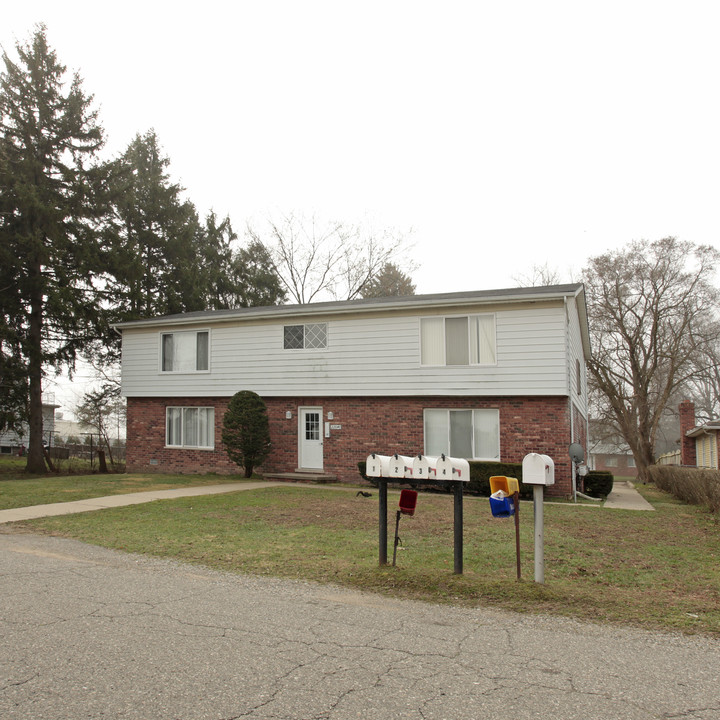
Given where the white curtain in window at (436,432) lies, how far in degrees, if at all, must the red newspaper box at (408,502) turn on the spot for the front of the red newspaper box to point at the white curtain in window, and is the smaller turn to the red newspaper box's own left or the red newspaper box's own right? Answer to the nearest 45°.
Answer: approximately 180°

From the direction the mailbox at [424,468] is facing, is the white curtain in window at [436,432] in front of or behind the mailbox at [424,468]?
behind

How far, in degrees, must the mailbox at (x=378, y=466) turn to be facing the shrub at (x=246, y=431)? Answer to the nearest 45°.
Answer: approximately 135° to its right

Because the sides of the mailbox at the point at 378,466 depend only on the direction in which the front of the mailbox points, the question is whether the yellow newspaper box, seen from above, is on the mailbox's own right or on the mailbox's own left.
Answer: on the mailbox's own left

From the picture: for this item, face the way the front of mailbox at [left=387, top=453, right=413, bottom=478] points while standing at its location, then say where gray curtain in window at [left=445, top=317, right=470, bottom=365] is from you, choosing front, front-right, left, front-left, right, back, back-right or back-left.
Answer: back-right

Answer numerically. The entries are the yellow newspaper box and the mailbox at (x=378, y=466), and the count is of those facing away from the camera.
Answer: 0

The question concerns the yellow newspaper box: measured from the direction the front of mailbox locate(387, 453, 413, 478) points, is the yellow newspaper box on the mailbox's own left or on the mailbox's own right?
on the mailbox's own left

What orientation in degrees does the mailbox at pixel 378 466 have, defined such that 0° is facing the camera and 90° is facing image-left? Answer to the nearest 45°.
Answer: approximately 45°

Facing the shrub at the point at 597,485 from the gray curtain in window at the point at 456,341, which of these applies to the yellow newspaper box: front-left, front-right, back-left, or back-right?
back-right

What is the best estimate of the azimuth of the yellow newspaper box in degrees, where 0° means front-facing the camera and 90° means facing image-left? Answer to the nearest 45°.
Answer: approximately 45°

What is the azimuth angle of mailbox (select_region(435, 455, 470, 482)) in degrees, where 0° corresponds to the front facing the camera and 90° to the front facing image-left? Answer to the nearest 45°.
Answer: approximately 45°
